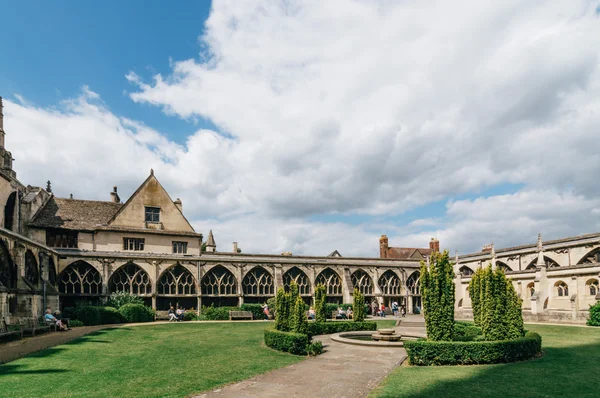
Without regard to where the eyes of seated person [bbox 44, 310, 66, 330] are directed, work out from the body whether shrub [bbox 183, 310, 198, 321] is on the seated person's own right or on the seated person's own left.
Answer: on the seated person's own left

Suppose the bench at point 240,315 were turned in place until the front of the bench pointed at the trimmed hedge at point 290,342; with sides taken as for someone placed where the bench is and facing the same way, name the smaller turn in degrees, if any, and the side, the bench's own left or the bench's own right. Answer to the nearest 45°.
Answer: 0° — it already faces it

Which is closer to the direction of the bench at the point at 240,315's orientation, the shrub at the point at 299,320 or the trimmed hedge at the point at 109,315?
the shrub

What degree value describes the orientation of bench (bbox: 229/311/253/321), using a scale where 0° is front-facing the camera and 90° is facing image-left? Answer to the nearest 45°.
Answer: approximately 0°

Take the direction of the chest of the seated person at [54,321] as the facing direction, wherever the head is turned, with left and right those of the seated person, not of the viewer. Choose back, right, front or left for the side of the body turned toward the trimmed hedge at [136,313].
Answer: left

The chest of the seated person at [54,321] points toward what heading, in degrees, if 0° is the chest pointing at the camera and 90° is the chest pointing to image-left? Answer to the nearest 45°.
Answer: approximately 315°

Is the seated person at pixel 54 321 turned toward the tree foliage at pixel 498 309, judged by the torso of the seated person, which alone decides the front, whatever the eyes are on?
yes

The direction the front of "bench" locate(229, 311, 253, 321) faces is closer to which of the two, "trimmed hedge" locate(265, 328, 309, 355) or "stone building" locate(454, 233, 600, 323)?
the trimmed hedge
